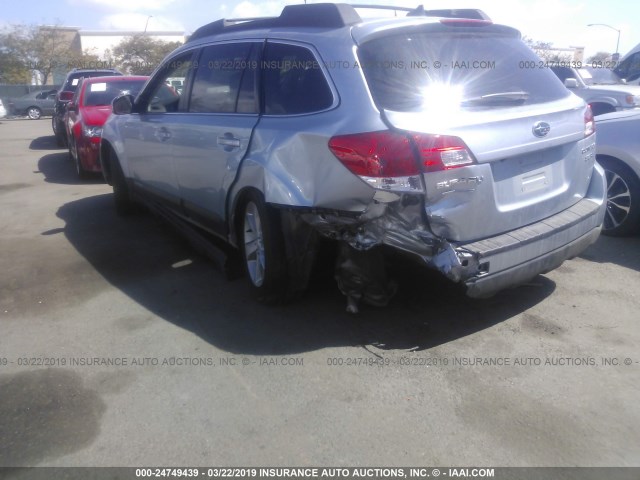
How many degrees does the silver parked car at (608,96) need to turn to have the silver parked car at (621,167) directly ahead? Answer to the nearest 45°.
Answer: approximately 45° to its right

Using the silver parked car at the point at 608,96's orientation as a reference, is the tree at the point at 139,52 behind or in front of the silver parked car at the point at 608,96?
behind

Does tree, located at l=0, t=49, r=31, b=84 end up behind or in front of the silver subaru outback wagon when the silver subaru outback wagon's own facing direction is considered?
in front

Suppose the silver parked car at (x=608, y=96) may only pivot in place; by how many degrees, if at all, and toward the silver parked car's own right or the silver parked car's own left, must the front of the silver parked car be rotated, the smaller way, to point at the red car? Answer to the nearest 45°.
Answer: approximately 90° to the silver parked car's own right

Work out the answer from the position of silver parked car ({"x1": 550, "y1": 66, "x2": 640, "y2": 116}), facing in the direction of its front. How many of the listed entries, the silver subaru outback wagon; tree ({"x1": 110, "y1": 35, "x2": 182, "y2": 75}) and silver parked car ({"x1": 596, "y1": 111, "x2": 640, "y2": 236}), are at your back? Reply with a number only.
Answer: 1

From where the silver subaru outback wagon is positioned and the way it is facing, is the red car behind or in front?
in front

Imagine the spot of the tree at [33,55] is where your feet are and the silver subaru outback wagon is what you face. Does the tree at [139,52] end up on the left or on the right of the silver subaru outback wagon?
left

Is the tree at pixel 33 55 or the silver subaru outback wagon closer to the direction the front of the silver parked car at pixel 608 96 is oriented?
the silver subaru outback wagon

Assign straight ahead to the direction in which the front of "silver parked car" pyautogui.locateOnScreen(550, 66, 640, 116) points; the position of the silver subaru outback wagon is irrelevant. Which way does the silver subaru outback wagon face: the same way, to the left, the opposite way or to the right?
the opposite way

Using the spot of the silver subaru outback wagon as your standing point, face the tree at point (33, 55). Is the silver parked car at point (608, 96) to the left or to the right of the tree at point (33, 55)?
right

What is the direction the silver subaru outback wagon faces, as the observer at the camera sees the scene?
facing away from the viewer and to the left of the viewer

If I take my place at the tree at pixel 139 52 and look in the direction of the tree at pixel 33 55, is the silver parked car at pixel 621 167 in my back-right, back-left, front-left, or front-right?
back-left
